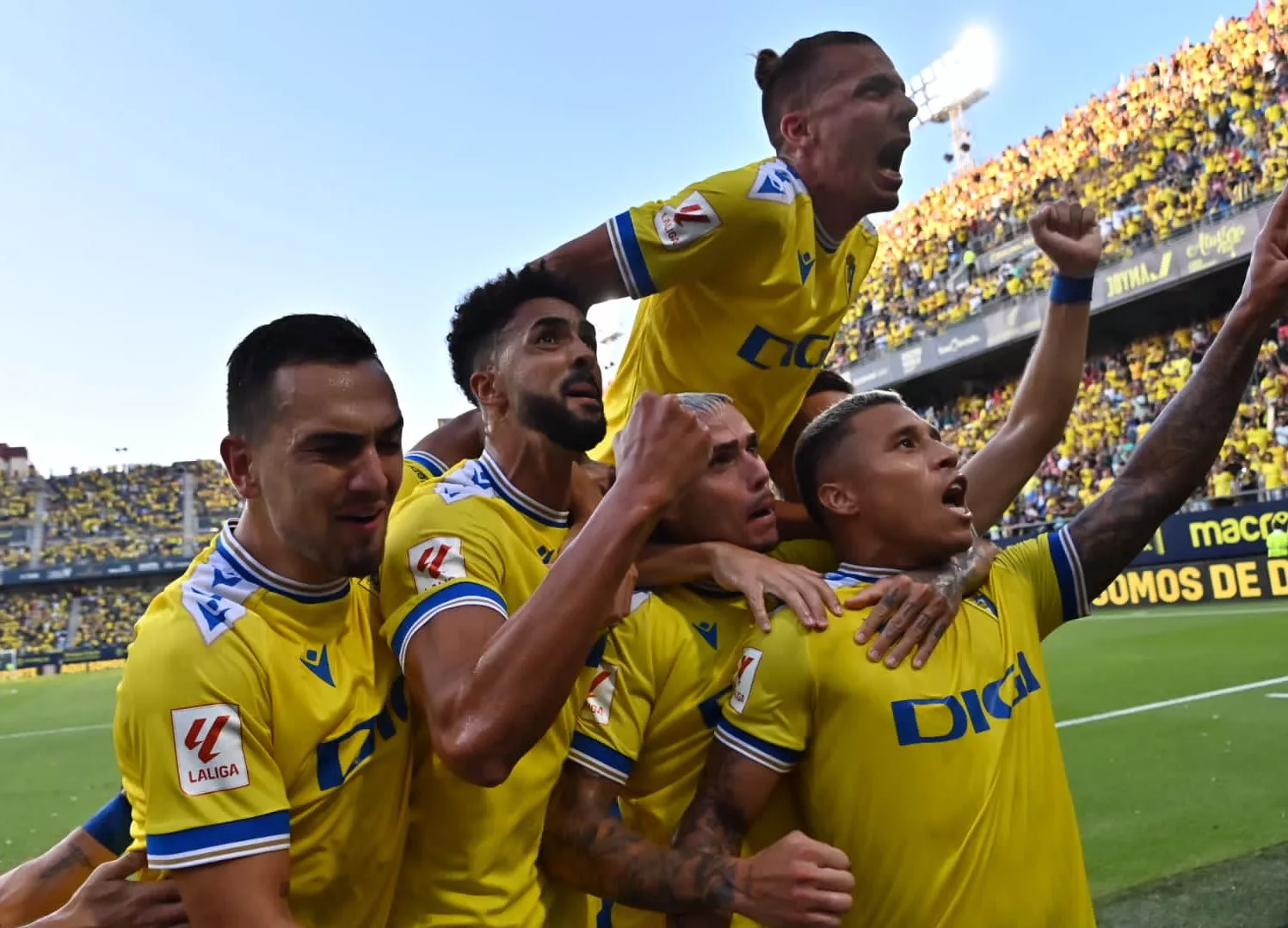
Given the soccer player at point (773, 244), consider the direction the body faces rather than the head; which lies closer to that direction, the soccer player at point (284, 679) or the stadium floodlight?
the soccer player

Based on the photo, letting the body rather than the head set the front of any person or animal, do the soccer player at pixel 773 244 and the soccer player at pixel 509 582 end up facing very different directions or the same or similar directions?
same or similar directions

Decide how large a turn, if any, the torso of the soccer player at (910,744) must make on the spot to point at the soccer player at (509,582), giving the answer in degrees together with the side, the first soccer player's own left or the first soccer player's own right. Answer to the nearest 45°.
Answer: approximately 135° to the first soccer player's own right

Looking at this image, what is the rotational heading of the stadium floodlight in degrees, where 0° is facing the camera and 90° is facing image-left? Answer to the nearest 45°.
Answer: approximately 45°

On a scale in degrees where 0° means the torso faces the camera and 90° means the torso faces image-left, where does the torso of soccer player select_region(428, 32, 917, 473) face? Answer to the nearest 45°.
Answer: approximately 315°

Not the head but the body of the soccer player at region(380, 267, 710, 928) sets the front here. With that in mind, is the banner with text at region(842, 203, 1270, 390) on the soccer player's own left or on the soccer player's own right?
on the soccer player's own left

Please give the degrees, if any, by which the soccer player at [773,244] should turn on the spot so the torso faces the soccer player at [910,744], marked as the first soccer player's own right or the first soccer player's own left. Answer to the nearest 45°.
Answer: approximately 45° to the first soccer player's own right

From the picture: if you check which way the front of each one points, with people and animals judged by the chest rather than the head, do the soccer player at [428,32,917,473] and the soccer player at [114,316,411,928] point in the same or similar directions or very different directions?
same or similar directions

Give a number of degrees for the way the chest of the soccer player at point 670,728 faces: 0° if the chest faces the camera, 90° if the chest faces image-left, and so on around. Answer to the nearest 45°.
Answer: approximately 315°

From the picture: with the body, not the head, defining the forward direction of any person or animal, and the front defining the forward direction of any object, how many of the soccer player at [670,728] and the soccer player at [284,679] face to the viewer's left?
0

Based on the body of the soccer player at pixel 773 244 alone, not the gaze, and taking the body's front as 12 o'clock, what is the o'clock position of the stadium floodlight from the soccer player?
The stadium floodlight is roughly at 8 o'clock from the soccer player.

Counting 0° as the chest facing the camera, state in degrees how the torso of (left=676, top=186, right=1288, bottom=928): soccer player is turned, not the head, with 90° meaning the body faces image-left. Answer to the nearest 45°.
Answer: approximately 315°

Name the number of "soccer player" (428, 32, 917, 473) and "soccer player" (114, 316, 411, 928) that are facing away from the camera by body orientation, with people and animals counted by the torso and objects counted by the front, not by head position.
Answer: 0

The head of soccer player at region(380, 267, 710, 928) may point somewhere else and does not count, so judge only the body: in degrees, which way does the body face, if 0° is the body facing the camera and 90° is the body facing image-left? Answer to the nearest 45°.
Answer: approximately 315°
